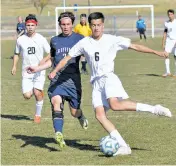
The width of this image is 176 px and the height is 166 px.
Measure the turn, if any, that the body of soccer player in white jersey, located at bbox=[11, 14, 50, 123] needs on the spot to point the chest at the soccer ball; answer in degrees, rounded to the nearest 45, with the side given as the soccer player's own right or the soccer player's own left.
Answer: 0° — they already face it

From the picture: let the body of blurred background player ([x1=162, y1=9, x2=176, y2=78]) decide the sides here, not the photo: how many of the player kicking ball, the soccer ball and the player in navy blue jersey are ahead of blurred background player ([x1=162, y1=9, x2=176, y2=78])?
3

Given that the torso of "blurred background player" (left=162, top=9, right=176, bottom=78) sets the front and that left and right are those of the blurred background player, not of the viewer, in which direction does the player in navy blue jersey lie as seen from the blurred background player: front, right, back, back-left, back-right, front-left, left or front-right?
front

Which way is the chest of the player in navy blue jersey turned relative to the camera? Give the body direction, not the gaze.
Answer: toward the camera

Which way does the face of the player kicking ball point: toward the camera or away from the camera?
toward the camera

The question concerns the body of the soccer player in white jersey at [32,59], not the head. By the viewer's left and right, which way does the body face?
facing the viewer

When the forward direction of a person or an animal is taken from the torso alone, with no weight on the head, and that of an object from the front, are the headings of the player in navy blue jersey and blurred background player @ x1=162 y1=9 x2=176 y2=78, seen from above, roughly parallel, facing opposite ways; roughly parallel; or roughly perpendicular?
roughly parallel

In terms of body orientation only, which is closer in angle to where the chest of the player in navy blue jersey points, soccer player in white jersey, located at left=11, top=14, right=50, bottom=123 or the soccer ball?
the soccer ball

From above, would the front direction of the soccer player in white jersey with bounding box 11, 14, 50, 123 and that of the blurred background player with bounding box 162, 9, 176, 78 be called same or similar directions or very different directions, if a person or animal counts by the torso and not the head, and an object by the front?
same or similar directions

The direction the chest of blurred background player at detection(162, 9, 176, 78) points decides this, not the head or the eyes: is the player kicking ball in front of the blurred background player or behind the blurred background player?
in front

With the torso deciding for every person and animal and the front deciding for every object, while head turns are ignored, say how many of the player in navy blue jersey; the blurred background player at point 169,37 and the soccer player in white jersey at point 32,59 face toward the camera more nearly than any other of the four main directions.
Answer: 3

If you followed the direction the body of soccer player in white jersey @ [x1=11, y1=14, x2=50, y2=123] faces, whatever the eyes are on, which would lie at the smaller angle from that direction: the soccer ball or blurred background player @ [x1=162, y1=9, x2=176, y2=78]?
the soccer ball

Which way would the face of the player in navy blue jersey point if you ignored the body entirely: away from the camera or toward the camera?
toward the camera
